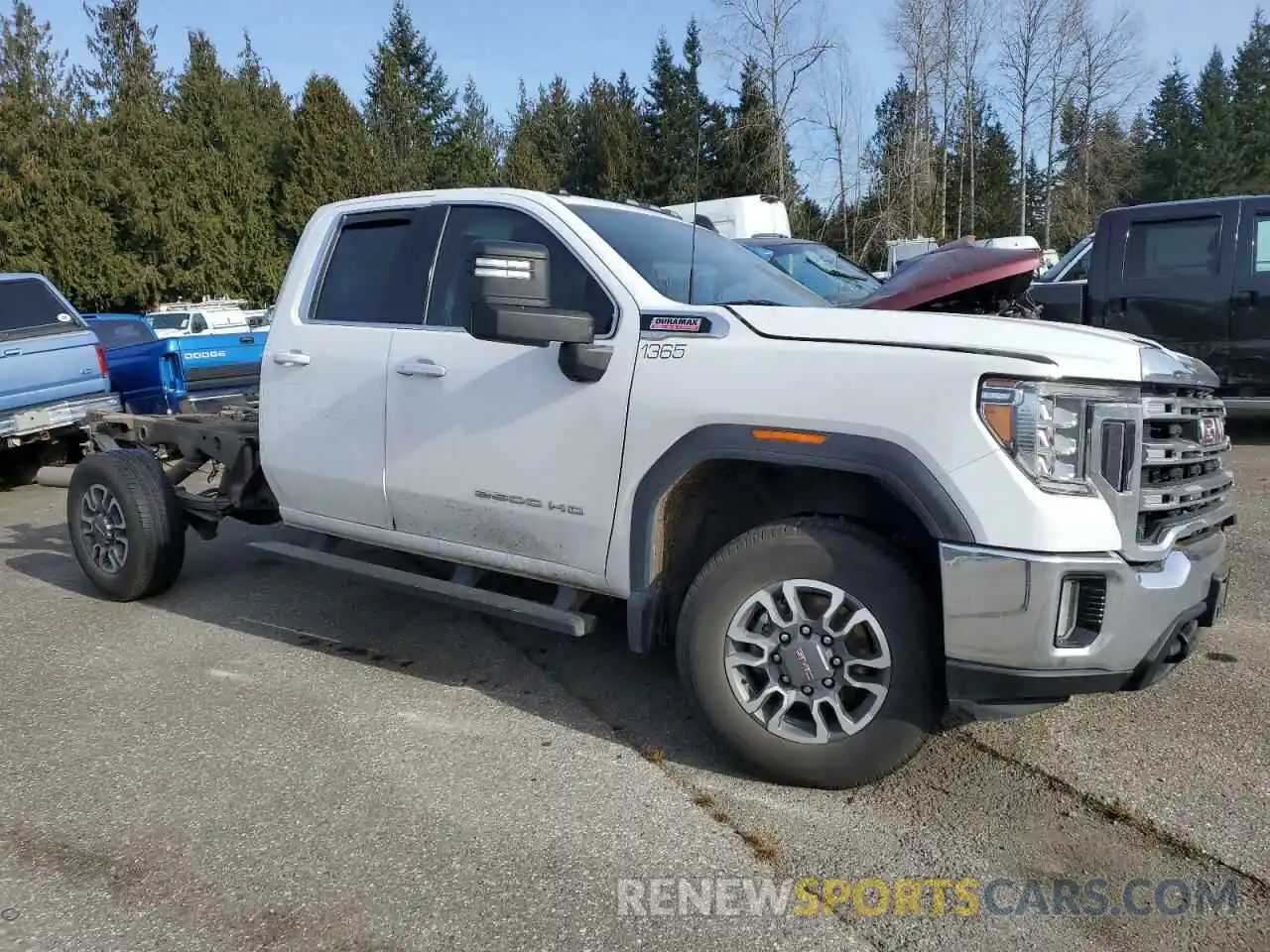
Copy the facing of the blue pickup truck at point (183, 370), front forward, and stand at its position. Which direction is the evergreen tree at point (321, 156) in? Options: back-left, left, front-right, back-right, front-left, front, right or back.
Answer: front-right

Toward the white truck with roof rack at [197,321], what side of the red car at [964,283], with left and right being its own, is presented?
back

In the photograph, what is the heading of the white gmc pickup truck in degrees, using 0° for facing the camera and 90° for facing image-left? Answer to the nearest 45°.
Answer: approximately 315°

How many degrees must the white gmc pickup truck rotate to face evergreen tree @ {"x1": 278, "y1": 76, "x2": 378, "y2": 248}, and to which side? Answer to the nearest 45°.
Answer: approximately 135° to its left

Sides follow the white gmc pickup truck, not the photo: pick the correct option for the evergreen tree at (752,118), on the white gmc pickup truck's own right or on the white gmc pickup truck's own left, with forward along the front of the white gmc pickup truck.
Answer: on the white gmc pickup truck's own left

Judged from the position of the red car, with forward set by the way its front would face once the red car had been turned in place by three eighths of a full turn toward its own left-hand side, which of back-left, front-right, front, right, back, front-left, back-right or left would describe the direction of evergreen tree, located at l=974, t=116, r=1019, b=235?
front

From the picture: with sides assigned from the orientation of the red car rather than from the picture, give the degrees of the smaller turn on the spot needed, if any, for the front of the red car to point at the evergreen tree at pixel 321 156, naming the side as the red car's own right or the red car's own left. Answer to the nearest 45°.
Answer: approximately 180°

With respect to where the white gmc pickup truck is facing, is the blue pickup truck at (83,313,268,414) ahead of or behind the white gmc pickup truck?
behind

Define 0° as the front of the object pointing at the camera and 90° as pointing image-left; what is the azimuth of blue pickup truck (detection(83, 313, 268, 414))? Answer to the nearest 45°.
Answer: approximately 135°

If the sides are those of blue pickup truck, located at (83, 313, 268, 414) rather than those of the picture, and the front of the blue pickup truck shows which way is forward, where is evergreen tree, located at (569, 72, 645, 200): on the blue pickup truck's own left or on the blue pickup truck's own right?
on the blue pickup truck's own right

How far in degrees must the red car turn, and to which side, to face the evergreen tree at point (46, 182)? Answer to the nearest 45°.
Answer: approximately 180°

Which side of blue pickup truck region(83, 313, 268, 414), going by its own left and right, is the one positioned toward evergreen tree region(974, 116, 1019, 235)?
right

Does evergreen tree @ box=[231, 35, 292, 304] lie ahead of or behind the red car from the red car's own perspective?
behind

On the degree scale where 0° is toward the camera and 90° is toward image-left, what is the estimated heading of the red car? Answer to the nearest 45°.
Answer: approximately 315°
